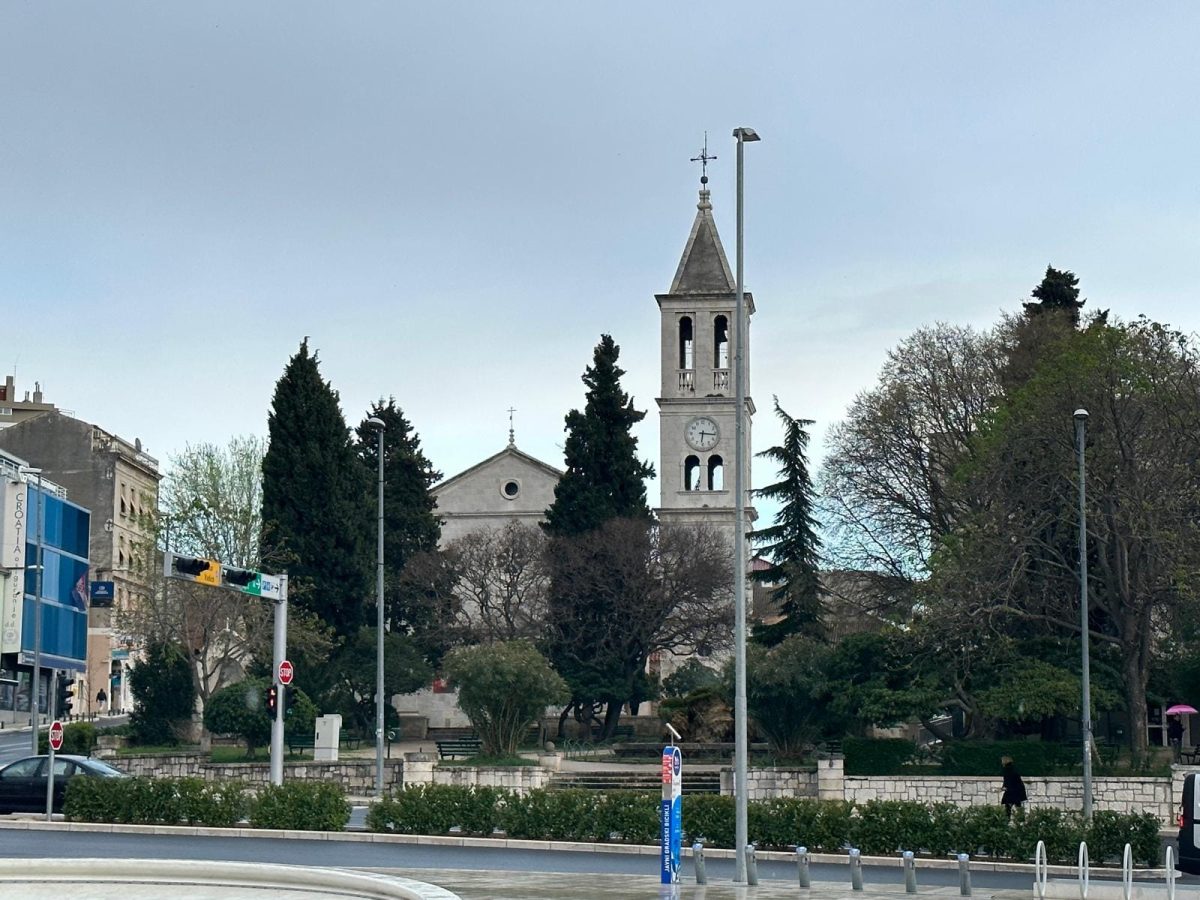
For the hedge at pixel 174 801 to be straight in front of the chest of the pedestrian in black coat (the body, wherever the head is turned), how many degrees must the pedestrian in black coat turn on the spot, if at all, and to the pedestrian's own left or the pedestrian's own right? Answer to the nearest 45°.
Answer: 0° — they already face it

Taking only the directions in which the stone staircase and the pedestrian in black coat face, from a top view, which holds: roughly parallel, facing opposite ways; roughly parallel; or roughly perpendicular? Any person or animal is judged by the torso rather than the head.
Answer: roughly perpendicular

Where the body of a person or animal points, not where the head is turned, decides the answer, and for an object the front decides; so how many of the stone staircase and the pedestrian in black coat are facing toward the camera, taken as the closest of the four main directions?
1

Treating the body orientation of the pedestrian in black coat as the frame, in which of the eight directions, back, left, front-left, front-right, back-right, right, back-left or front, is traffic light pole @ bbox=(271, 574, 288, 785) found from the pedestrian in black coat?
front

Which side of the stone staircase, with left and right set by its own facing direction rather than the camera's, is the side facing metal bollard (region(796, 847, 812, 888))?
front

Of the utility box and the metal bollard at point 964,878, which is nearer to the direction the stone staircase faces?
the metal bollard

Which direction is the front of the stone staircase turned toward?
toward the camera

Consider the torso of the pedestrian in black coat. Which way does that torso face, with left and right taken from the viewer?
facing to the left of the viewer

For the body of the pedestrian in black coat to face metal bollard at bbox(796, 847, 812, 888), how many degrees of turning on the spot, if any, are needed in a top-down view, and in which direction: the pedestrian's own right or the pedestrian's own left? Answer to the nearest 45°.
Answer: approximately 90° to the pedestrian's own left

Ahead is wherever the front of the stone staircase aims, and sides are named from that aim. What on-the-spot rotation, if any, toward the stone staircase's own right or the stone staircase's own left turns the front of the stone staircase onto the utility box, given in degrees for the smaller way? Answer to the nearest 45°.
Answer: approximately 90° to the stone staircase's own right

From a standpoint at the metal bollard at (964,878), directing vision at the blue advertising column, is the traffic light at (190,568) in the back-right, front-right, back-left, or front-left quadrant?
front-right

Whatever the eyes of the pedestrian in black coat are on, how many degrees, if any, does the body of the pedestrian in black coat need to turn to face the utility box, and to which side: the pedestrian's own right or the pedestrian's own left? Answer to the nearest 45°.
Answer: approximately 45° to the pedestrian's own right

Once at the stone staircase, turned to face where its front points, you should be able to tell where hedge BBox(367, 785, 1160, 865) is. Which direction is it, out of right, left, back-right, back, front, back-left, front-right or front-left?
front
